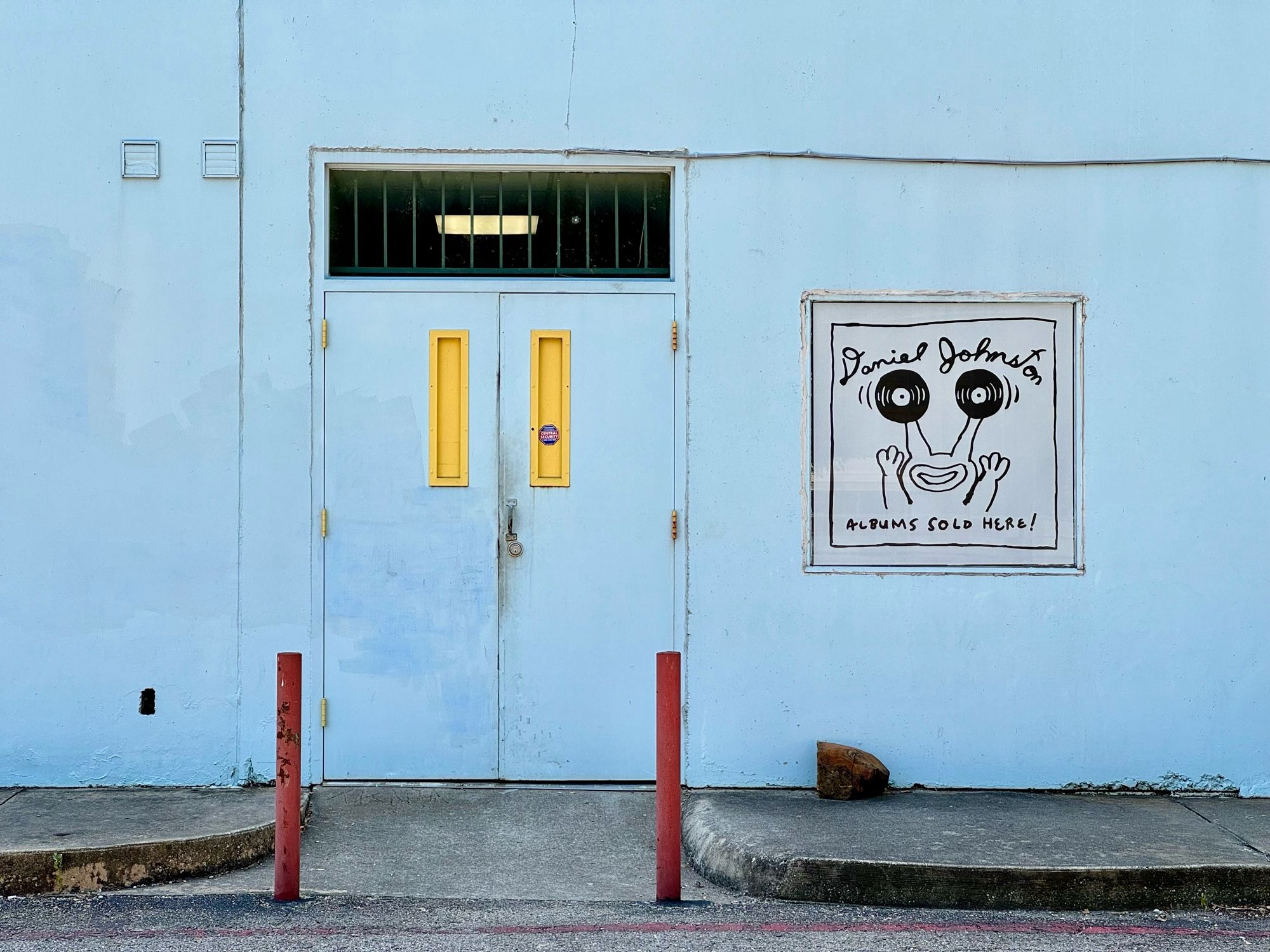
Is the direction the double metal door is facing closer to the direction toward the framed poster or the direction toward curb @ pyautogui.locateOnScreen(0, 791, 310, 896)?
the curb

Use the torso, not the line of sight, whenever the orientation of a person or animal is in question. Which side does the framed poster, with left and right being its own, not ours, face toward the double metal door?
right

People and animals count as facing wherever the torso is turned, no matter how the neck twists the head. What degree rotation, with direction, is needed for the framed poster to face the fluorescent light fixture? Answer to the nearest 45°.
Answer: approximately 90° to its right

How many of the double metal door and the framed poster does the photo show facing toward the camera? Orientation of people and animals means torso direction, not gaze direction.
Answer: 2

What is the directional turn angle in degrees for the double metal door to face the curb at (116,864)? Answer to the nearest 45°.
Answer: approximately 45° to its right

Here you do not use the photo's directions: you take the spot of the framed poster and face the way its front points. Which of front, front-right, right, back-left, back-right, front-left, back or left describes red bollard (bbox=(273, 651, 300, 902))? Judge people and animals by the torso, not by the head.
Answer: front-right

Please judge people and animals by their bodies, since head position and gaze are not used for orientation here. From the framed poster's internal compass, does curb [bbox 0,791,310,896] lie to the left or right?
on its right

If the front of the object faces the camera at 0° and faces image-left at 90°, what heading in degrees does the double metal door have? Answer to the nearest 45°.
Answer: approximately 0°

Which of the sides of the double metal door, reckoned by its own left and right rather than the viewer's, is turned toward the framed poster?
left

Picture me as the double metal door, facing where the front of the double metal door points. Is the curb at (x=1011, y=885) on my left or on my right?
on my left
